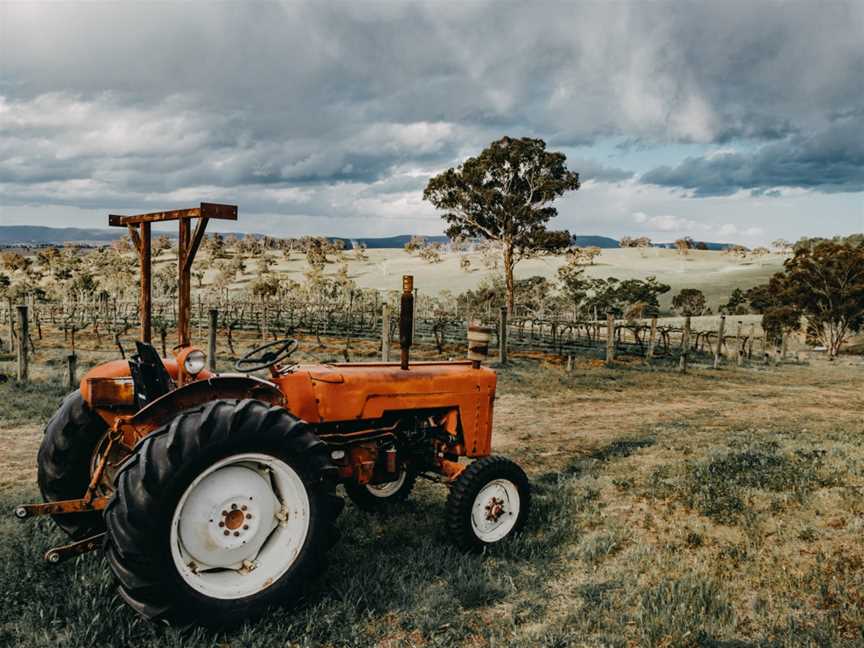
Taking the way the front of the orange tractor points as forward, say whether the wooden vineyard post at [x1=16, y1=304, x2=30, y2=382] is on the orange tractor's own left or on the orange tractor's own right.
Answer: on the orange tractor's own left

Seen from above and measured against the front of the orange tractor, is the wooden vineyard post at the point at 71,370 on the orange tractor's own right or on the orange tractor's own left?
on the orange tractor's own left

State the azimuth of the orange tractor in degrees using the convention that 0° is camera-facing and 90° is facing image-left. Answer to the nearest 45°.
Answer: approximately 225°

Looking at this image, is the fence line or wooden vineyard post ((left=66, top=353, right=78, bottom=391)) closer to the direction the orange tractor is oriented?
the fence line

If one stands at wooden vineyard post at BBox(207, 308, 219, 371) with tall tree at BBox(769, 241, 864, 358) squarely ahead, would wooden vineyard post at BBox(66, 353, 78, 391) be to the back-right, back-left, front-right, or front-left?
back-right

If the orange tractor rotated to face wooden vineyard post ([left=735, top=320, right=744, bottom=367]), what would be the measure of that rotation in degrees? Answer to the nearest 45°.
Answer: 0° — it already faces it
